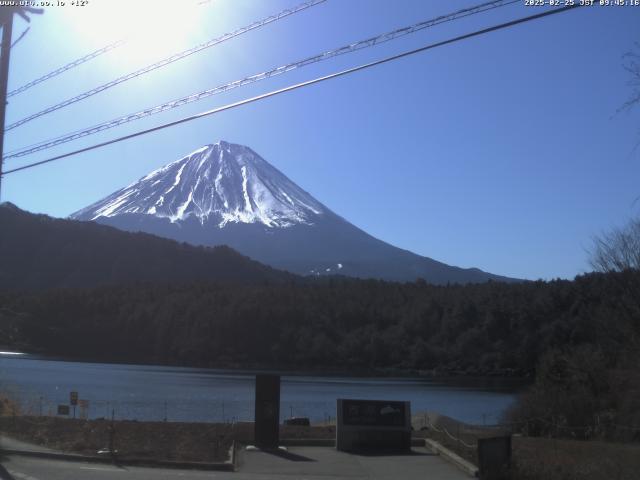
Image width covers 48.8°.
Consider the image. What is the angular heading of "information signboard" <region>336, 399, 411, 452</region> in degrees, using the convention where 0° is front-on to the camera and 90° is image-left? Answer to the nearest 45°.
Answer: approximately 0°

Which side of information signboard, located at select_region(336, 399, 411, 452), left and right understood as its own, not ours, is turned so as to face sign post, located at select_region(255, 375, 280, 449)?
right

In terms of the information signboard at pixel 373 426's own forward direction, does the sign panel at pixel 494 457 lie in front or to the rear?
in front

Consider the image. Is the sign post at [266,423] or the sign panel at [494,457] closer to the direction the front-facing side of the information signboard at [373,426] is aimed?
the sign panel
